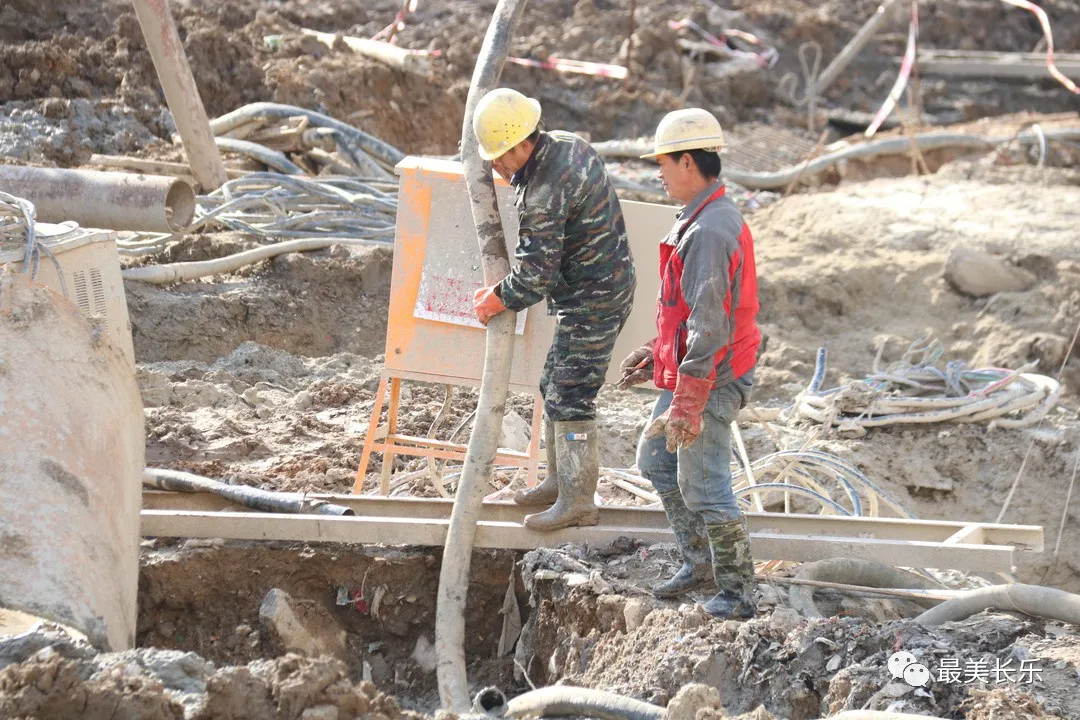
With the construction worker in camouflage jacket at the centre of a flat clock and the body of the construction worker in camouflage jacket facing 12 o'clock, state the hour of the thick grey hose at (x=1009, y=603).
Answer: The thick grey hose is roughly at 7 o'clock from the construction worker in camouflage jacket.

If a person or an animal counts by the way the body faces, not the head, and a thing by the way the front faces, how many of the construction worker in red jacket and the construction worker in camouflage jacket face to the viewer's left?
2

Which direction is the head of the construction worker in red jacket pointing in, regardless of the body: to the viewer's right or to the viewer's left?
to the viewer's left

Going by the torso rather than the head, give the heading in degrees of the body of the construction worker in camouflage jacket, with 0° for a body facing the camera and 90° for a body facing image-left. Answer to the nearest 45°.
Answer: approximately 90°

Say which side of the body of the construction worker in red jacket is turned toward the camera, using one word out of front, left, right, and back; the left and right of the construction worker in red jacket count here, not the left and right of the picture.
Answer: left

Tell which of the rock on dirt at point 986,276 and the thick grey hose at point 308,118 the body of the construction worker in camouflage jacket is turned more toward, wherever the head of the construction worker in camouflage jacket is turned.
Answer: the thick grey hose

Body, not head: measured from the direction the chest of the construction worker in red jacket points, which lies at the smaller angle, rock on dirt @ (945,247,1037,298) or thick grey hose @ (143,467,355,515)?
the thick grey hose

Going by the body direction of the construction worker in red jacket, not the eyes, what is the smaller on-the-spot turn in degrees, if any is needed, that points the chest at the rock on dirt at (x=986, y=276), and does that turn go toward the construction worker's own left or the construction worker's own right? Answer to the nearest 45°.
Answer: approximately 90° to the construction worker's own right

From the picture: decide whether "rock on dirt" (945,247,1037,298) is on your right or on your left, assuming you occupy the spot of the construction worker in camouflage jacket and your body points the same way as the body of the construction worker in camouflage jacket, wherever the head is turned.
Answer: on your right

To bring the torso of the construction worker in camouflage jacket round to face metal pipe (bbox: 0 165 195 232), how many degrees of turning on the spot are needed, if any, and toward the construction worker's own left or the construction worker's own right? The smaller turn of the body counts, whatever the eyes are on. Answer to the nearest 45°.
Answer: approximately 45° to the construction worker's own right

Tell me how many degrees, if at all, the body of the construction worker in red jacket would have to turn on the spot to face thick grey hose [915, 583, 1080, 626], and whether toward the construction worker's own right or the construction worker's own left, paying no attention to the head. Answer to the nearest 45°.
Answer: approximately 180°

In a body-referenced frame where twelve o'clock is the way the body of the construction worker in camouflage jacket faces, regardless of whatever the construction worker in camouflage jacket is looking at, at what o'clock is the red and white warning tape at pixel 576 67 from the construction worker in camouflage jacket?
The red and white warning tape is roughly at 3 o'clock from the construction worker in camouflage jacket.

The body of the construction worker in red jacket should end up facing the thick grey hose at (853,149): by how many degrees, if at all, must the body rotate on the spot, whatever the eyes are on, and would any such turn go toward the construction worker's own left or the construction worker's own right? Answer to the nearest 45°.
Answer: approximately 90° to the construction worker's own right
